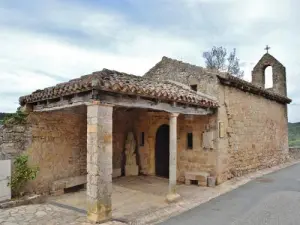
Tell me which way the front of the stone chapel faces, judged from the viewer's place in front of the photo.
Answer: facing the viewer and to the left of the viewer

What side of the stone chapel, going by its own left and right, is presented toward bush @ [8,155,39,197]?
front

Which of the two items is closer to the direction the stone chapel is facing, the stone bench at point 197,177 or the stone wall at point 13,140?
the stone wall

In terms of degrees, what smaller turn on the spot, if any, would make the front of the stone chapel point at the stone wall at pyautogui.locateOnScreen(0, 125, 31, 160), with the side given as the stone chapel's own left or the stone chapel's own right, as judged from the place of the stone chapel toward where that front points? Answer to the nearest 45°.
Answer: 0° — it already faces it

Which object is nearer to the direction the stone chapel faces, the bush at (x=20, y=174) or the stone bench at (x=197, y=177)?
the bush

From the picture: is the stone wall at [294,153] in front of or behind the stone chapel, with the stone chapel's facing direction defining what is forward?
behind
